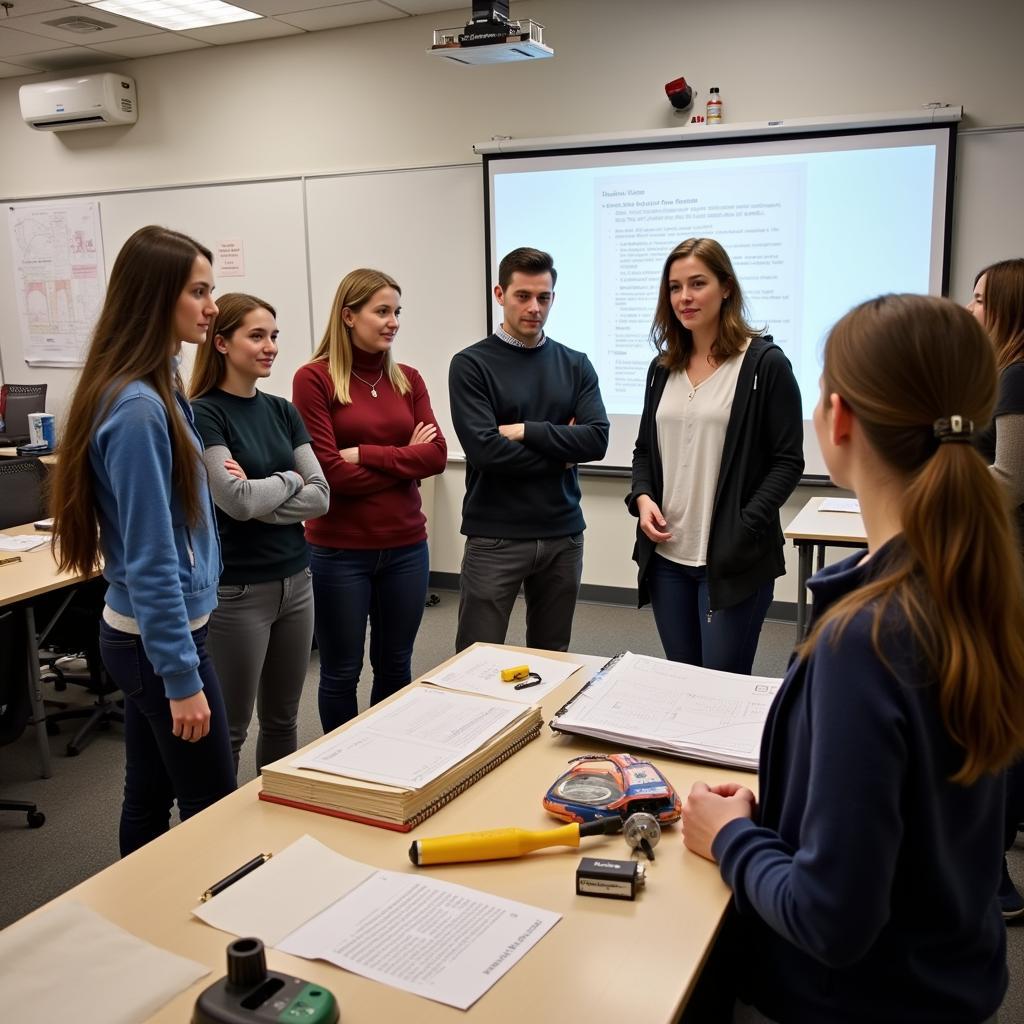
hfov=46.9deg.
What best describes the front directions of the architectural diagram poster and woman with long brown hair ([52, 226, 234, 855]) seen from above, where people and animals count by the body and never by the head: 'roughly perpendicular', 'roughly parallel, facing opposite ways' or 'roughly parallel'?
roughly perpendicular

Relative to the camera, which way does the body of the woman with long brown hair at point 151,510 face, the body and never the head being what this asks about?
to the viewer's right

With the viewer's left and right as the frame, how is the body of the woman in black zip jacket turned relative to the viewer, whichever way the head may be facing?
facing the viewer and to the left of the viewer

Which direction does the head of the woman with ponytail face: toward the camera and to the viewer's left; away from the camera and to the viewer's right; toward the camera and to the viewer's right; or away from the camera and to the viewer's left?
away from the camera and to the viewer's left

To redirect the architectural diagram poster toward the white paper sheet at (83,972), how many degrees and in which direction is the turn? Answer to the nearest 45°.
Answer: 0° — it already faces it

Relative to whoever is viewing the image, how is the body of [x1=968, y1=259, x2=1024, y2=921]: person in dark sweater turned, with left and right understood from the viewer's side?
facing to the left of the viewer

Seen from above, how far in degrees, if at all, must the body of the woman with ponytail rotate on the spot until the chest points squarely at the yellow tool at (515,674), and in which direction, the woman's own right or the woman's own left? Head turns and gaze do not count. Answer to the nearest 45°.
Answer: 0° — they already face it

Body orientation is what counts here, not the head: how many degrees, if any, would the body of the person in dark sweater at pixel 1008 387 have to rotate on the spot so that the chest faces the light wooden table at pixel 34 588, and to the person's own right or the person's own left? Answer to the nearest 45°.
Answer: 0° — they already face it

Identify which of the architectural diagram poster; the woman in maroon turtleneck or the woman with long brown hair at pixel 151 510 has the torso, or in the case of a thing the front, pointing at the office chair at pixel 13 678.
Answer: the architectural diagram poster

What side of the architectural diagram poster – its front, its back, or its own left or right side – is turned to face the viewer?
front

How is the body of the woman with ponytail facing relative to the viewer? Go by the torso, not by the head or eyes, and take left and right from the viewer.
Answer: facing away from the viewer and to the left of the viewer

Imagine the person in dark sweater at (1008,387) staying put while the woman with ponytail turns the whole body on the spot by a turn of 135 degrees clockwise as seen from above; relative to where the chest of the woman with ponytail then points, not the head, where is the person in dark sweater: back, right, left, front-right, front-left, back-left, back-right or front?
left

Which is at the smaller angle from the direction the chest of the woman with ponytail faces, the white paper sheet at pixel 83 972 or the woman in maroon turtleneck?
the woman in maroon turtleneck

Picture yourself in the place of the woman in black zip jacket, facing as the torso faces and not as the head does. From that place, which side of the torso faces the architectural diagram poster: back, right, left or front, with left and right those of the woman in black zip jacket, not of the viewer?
right

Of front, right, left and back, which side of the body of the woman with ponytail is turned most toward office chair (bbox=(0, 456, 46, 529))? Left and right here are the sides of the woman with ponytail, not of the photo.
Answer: front

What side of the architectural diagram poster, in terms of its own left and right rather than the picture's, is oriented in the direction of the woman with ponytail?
front

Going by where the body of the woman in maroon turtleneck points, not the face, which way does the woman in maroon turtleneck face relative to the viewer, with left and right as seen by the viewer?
facing the viewer and to the right of the viewer

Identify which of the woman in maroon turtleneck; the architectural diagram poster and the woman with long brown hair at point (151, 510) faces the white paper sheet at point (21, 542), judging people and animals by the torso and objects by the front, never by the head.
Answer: the architectural diagram poster
